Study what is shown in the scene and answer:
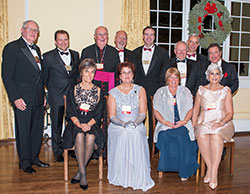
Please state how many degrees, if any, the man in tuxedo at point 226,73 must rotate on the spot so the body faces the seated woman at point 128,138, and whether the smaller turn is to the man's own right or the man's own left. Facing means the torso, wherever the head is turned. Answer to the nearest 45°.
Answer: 0° — they already face them

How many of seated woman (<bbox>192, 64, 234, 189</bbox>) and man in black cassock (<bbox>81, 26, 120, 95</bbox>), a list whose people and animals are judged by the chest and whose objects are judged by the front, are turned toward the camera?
2

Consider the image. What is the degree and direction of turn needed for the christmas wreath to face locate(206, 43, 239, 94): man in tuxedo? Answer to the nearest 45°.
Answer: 0° — it already faces them

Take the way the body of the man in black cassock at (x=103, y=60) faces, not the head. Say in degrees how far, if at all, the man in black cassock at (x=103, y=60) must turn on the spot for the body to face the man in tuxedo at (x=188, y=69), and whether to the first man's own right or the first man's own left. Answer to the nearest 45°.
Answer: approximately 90° to the first man's own left

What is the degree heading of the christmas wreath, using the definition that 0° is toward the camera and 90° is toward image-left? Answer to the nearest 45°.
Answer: approximately 0°

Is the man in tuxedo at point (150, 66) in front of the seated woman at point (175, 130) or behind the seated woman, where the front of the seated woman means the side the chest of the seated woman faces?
behind
